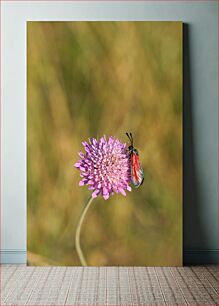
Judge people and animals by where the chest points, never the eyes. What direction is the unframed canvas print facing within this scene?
toward the camera
